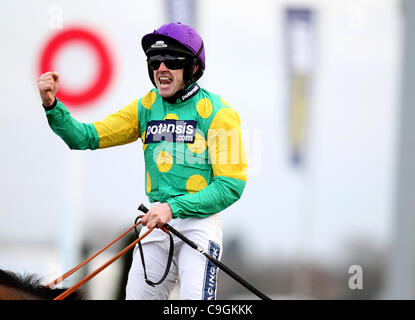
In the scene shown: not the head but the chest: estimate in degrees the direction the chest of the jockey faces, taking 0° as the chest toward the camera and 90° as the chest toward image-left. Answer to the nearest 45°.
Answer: approximately 45°
